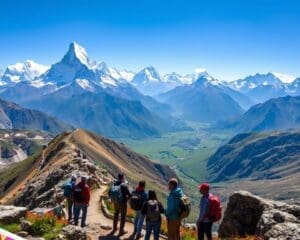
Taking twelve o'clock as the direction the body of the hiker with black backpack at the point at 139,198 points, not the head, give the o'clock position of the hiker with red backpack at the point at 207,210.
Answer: the hiker with red backpack at the point at 207,210 is roughly at 3 o'clock from the hiker with black backpack at the point at 139,198.

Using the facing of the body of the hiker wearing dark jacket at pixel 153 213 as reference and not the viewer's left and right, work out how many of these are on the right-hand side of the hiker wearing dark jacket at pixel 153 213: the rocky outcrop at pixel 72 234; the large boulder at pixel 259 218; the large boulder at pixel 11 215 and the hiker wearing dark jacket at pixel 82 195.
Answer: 1

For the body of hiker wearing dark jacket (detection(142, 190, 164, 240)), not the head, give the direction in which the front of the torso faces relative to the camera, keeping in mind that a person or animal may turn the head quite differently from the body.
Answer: away from the camera

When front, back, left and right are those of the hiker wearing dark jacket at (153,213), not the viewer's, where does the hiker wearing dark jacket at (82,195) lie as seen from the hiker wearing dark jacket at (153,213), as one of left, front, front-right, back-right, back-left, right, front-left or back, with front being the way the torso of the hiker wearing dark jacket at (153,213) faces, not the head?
front-left

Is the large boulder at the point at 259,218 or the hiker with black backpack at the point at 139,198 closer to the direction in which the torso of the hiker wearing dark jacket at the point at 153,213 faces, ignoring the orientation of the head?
the hiker with black backpack

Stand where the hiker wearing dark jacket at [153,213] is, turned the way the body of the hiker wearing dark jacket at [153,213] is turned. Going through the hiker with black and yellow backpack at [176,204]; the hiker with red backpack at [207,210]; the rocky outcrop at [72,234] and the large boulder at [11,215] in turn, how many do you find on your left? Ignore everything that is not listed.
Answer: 2

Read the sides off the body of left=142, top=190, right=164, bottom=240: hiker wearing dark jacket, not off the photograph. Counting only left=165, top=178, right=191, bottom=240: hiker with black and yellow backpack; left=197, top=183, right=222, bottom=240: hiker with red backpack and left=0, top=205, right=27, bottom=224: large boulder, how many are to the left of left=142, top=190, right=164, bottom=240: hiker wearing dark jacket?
1
